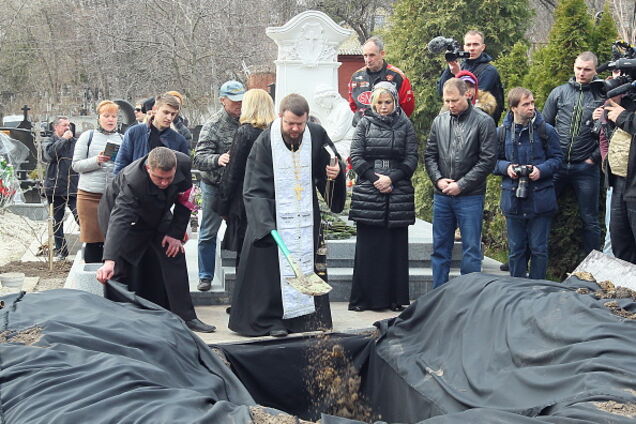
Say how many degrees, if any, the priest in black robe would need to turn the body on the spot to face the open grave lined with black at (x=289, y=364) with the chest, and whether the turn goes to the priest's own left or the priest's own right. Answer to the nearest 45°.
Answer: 0° — they already face it

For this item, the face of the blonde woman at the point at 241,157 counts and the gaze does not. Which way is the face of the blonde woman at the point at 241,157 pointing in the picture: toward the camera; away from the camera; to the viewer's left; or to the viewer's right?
away from the camera

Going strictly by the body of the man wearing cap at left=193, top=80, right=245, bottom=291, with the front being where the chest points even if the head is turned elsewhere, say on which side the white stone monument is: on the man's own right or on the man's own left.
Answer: on the man's own left

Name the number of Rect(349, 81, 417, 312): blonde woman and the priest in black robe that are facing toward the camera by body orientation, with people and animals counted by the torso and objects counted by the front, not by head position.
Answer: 2

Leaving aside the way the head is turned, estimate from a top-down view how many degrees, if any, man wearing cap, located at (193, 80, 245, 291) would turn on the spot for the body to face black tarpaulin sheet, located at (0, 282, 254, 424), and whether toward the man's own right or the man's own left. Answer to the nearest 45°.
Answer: approximately 45° to the man's own right

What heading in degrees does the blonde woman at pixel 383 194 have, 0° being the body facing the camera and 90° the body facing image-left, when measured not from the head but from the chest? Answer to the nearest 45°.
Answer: approximately 0°

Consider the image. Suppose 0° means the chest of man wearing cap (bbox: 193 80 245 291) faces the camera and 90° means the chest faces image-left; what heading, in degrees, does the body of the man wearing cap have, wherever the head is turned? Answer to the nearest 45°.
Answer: approximately 315°

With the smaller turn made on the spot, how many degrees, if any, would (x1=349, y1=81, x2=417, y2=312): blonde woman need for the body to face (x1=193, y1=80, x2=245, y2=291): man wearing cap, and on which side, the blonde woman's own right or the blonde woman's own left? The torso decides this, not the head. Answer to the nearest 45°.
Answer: approximately 90° to the blonde woman's own right

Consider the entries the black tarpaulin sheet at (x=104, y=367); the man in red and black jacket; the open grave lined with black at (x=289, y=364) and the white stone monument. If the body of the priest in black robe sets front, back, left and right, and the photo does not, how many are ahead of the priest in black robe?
2

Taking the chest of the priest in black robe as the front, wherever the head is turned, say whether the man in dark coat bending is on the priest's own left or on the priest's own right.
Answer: on the priest's own right

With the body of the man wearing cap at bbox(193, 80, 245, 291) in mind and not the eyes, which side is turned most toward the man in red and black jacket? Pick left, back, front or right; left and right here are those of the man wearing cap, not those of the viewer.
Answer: left
